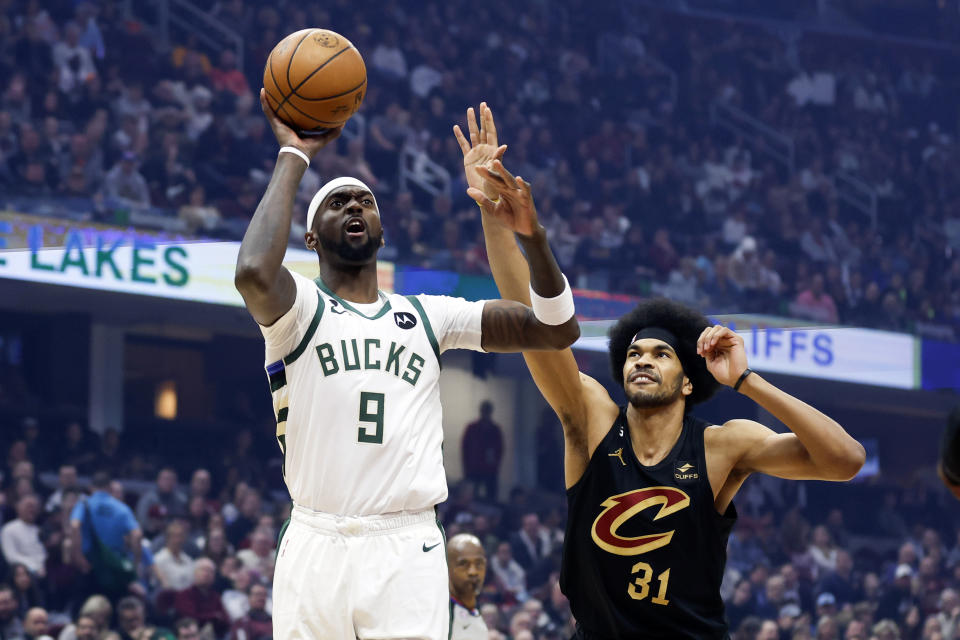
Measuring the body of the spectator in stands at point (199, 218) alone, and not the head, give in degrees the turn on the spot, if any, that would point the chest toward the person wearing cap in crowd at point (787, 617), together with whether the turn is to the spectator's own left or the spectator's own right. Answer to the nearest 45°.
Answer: approximately 90° to the spectator's own left

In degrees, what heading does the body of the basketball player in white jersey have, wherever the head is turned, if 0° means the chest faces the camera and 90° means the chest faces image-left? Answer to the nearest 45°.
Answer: approximately 0°

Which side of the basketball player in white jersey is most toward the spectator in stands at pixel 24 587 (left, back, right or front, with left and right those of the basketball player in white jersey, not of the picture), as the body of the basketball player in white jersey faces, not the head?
back

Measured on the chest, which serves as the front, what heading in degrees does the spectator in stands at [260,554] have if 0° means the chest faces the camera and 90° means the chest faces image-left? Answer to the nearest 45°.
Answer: approximately 0°
